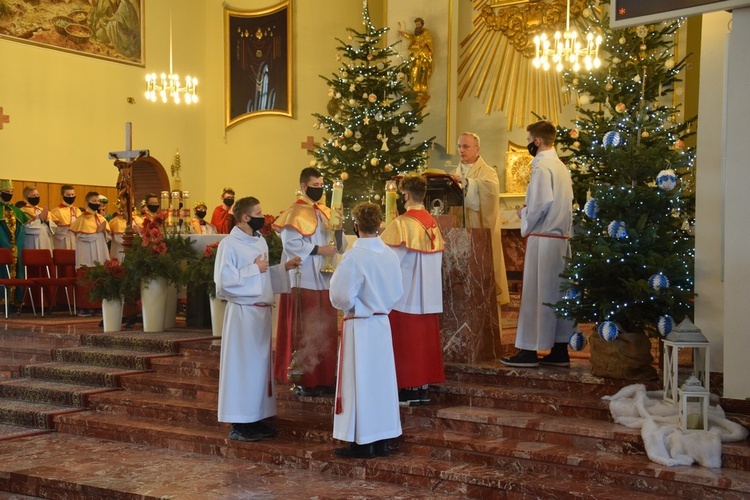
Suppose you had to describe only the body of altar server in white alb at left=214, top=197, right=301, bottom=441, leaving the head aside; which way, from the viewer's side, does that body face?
to the viewer's right

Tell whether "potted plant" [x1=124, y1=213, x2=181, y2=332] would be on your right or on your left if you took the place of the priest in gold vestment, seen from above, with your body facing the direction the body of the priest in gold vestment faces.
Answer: on your right

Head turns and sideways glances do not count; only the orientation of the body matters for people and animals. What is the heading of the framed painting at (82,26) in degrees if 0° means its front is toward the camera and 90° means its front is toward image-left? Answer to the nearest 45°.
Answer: approximately 315°

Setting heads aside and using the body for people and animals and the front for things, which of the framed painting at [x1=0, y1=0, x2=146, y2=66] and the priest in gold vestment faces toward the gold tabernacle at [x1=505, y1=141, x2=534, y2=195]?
the framed painting

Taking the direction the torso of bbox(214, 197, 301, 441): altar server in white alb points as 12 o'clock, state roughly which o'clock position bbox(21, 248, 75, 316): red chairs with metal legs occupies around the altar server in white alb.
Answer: The red chairs with metal legs is roughly at 8 o'clock from the altar server in white alb.
